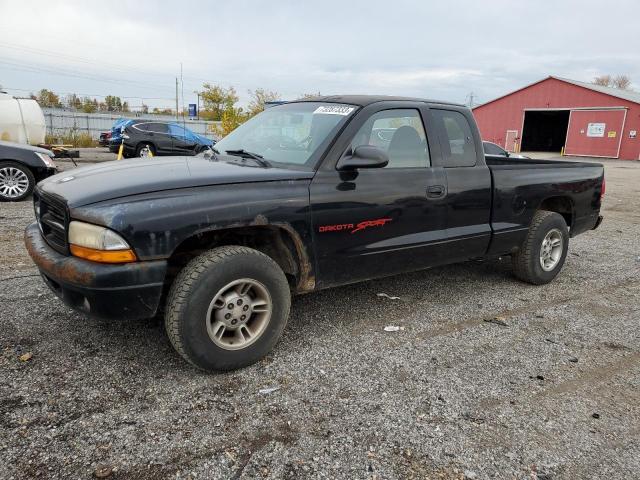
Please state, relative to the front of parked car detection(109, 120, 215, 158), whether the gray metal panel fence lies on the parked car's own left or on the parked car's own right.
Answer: on the parked car's own left

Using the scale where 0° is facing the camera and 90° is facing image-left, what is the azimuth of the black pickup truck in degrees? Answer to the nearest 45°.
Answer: approximately 45°

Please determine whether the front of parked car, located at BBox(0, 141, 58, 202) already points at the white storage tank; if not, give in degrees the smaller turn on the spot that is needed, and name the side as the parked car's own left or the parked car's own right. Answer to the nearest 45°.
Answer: approximately 90° to the parked car's own left

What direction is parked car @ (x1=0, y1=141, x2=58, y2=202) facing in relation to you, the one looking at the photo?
facing to the right of the viewer

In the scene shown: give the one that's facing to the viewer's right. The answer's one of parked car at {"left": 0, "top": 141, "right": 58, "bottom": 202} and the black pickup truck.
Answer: the parked car

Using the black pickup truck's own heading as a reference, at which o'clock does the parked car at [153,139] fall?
The parked car is roughly at 4 o'clock from the black pickup truck.

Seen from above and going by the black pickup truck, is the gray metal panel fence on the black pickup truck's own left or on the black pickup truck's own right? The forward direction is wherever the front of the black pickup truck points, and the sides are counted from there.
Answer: on the black pickup truck's own right

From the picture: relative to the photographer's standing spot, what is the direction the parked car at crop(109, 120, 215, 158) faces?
facing away from the viewer and to the right of the viewer

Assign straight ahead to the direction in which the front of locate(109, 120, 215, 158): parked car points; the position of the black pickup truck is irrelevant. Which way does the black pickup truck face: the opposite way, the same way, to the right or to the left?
the opposite way

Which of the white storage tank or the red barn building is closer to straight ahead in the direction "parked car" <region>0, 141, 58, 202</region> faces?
the red barn building
